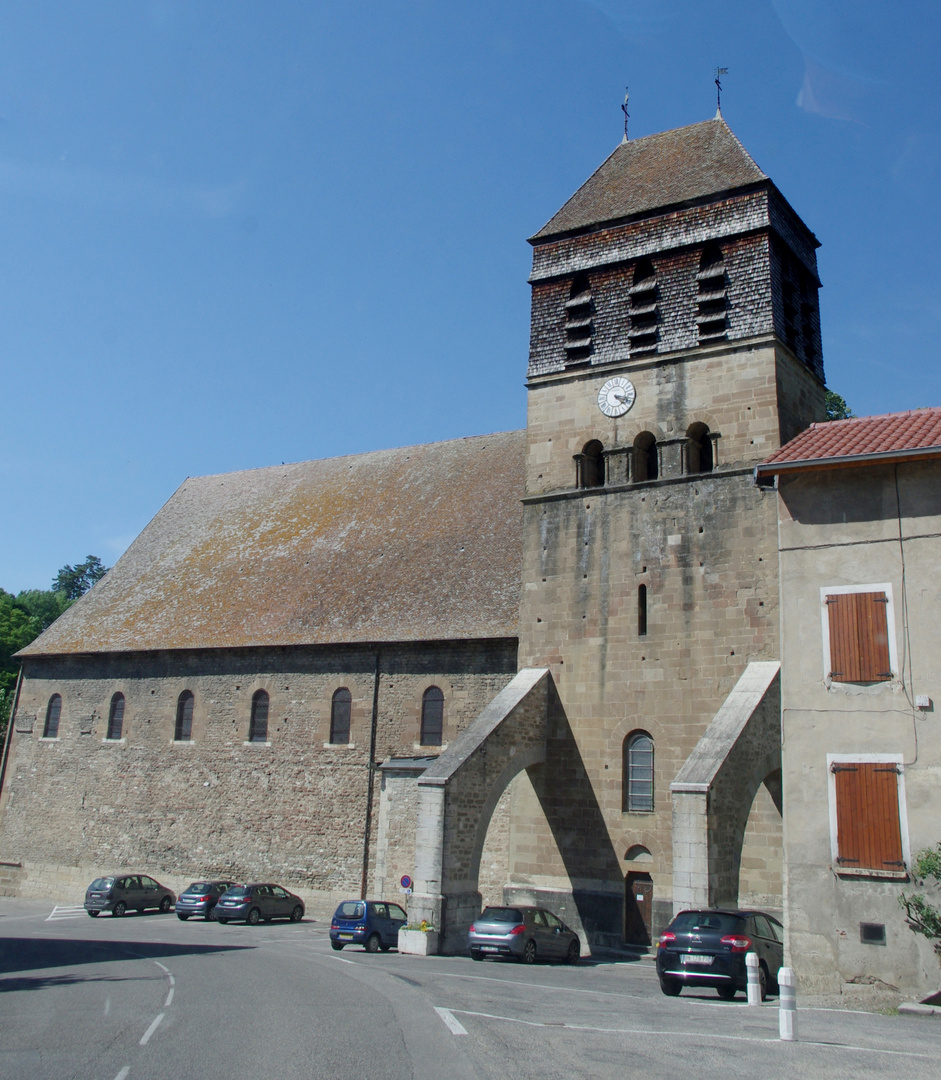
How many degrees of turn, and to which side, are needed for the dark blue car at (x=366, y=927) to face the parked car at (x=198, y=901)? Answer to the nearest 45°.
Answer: approximately 90° to its left

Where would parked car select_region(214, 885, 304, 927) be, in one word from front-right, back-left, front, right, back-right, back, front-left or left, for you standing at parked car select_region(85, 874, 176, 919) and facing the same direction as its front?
right

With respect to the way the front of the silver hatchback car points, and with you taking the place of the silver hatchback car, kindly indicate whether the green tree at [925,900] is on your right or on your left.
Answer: on your right

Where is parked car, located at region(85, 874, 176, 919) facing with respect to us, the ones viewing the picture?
facing away from the viewer and to the right of the viewer

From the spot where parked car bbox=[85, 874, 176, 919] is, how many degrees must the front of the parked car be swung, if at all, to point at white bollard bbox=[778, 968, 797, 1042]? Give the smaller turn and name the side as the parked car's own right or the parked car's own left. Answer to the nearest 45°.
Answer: approximately 135° to the parked car's own right

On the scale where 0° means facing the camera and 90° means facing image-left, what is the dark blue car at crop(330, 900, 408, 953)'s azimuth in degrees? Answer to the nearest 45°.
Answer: approximately 225°

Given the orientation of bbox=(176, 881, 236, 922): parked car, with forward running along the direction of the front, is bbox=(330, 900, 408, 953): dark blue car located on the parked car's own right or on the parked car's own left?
on the parked car's own right

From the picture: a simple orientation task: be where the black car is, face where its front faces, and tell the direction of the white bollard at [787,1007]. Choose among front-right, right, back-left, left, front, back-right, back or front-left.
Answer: back-right

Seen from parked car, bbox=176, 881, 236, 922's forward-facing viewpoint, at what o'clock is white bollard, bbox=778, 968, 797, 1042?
The white bollard is roughly at 4 o'clock from the parked car.

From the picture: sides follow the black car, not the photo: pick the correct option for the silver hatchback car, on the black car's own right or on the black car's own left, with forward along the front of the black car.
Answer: on the black car's own left

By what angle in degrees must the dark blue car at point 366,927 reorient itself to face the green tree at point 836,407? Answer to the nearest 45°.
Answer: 0° — it already faces it
